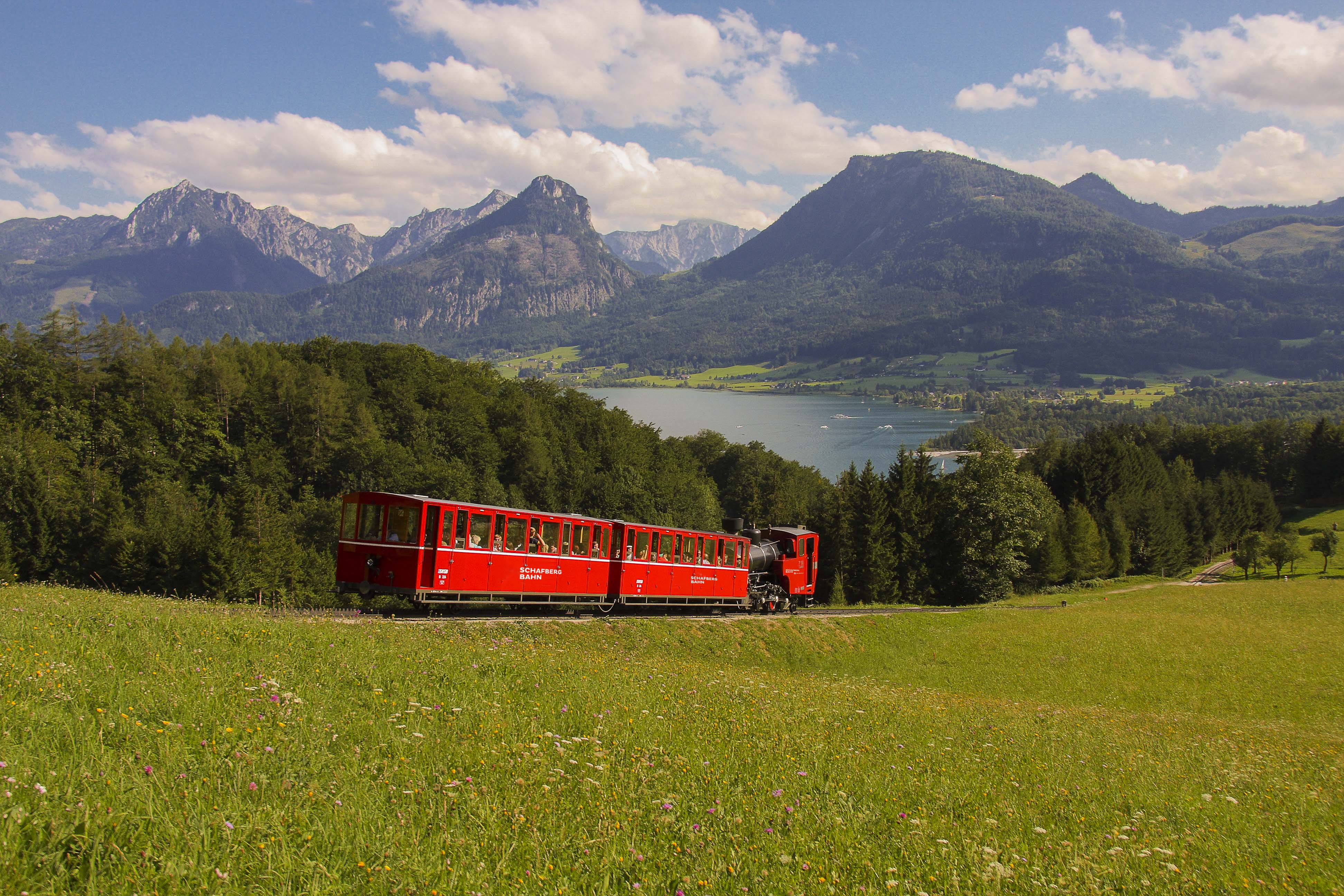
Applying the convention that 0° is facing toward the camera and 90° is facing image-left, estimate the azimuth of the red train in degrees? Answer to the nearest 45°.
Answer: approximately 45°
